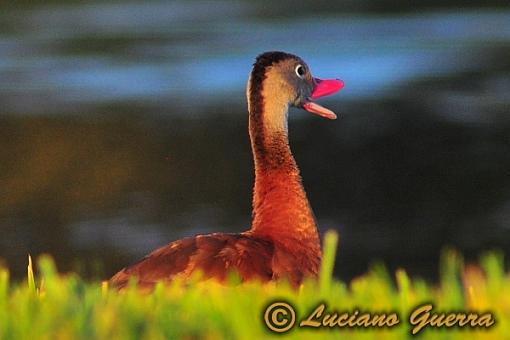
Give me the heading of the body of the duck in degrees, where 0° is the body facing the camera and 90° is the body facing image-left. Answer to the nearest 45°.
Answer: approximately 270°
